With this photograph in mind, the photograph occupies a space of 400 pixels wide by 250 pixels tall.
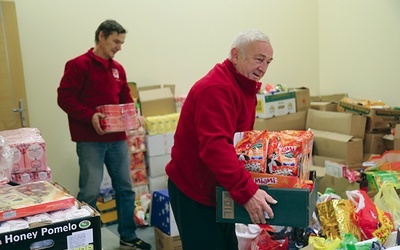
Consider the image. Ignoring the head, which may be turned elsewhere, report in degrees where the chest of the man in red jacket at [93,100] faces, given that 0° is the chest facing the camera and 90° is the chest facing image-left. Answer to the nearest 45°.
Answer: approximately 315°

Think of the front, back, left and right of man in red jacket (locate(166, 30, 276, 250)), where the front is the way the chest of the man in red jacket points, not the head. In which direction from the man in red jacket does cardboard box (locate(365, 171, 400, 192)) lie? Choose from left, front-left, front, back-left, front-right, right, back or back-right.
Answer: front-left

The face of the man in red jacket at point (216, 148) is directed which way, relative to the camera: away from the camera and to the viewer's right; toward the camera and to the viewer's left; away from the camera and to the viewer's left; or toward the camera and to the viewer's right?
toward the camera and to the viewer's right

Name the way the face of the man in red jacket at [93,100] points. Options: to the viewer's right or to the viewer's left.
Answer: to the viewer's right

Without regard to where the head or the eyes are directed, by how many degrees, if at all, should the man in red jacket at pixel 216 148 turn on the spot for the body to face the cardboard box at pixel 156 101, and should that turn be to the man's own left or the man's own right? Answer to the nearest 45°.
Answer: approximately 90° to the man's own left

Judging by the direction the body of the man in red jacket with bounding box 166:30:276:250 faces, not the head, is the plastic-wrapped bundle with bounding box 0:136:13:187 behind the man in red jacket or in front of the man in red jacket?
behind

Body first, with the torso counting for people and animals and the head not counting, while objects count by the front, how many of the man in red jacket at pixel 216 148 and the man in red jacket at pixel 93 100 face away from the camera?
0
